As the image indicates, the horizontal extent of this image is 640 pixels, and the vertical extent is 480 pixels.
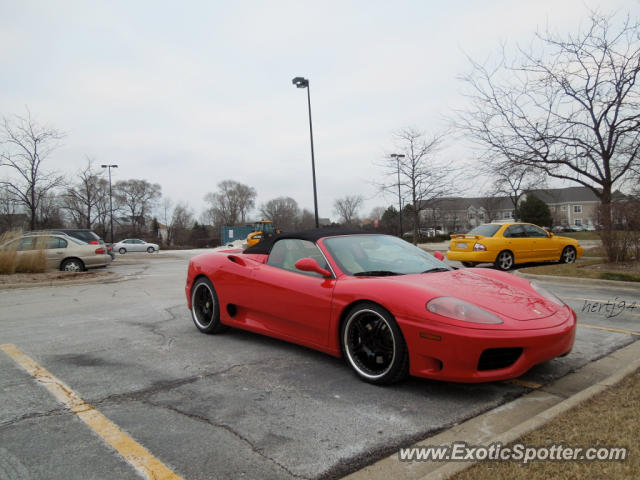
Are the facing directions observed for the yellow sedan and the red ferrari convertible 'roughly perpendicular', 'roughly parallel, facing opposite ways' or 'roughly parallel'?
roughly perpendicular

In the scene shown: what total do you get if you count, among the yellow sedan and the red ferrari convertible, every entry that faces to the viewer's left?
0

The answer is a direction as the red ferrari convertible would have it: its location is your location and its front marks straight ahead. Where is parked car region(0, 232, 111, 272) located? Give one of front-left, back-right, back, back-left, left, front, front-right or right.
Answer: back

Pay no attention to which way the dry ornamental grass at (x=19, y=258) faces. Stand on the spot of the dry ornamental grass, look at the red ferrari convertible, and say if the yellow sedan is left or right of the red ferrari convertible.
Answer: left

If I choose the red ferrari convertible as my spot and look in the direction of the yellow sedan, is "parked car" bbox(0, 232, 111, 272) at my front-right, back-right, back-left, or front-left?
front-left

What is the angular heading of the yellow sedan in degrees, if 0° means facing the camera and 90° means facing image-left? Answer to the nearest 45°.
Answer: approximately 225°

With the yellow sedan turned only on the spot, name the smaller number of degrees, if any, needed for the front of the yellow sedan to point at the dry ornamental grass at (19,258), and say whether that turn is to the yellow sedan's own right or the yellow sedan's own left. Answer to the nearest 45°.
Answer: approximately 180°

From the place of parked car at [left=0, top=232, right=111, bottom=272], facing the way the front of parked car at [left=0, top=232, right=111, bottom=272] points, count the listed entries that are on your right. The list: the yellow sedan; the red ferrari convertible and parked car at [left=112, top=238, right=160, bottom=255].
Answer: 1
